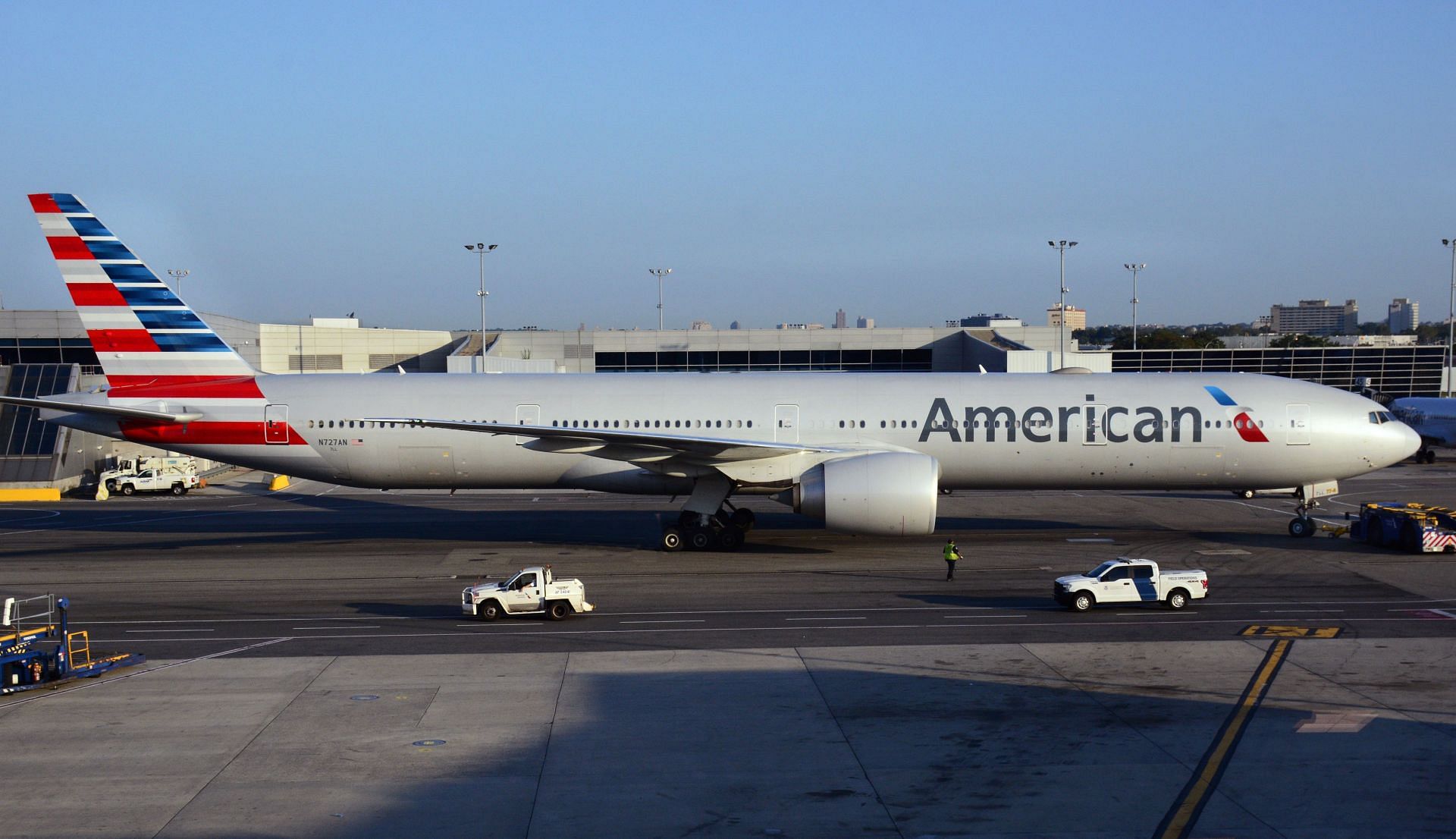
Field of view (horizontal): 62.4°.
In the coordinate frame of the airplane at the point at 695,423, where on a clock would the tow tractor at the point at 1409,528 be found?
The tow tractor is roughly at 12 o'clock from the airplane.

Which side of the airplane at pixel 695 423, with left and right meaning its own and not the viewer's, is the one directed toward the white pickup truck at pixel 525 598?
right

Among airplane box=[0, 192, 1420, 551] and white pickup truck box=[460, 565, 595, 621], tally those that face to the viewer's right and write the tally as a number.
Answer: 1

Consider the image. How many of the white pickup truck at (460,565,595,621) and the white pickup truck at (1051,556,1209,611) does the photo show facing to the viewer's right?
0

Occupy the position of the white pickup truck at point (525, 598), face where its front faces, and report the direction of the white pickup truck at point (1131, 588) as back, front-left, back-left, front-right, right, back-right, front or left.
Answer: back

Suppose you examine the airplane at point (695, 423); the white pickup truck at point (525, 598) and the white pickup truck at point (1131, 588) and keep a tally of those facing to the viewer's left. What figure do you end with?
2

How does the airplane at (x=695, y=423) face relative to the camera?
to the viewer's right

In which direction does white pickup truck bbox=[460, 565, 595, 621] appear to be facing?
to the viewer's left

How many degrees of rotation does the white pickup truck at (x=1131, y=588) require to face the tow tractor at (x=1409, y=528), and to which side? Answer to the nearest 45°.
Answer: approximately 135° to its right

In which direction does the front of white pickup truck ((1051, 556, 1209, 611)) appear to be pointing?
to the viewer's left

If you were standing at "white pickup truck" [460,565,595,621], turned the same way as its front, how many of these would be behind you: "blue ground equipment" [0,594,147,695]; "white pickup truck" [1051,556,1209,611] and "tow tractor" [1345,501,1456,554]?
2

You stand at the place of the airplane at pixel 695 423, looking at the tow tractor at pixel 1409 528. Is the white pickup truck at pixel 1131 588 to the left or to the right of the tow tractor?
right

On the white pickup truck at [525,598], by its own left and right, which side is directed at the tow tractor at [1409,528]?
back

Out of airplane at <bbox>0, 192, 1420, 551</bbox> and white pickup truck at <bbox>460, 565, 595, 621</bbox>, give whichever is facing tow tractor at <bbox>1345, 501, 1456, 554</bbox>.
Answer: the airplane

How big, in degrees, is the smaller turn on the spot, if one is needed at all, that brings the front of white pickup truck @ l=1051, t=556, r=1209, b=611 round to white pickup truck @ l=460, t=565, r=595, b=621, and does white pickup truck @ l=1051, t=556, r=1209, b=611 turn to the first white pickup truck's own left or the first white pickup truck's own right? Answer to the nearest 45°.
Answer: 0° — it already faces it

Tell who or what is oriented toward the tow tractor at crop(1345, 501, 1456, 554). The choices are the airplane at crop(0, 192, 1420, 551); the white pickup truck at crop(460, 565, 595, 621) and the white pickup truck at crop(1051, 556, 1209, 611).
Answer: the airplane
